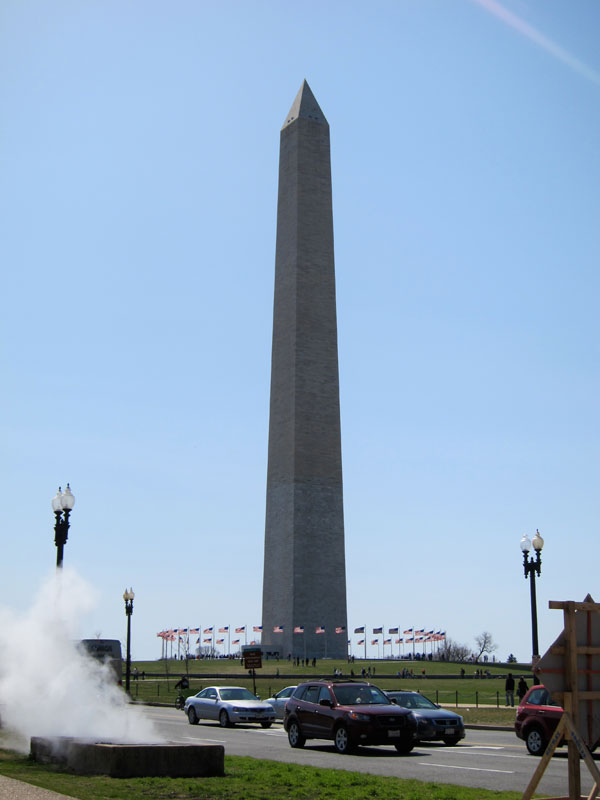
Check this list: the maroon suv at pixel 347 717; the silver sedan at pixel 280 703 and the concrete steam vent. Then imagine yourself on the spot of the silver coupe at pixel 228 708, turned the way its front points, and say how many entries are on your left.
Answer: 1

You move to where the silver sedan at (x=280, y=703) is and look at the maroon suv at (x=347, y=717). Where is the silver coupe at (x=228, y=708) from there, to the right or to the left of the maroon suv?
right

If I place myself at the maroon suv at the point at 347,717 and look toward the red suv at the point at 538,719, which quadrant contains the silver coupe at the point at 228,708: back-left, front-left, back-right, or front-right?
back-left

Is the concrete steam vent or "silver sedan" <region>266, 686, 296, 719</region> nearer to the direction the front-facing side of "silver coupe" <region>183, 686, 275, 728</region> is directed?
the concrete steam vent
